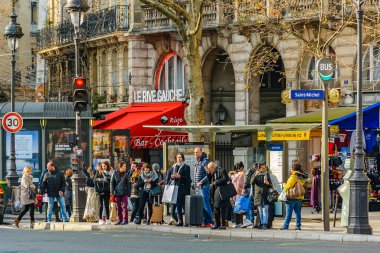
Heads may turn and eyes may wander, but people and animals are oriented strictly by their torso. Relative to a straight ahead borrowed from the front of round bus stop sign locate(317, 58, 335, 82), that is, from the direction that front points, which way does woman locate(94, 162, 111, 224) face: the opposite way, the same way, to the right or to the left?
the same way

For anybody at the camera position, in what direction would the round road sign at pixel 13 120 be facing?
facing the viewer

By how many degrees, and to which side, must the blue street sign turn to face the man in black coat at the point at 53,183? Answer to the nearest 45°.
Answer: approximately 135° to its right

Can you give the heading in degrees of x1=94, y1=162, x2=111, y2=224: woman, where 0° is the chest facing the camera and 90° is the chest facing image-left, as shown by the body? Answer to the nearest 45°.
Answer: approximately 0°

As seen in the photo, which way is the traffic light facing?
toward the camera

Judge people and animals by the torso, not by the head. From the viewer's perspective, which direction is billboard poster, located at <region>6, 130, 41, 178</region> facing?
toward the camera

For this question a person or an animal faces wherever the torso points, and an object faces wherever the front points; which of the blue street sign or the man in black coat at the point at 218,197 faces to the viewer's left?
the man in black coat

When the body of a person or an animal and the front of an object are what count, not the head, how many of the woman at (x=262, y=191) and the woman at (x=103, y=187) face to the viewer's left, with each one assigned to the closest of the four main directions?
0

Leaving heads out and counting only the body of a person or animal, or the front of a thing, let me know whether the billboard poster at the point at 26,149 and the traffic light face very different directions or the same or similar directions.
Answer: same or similar directions
